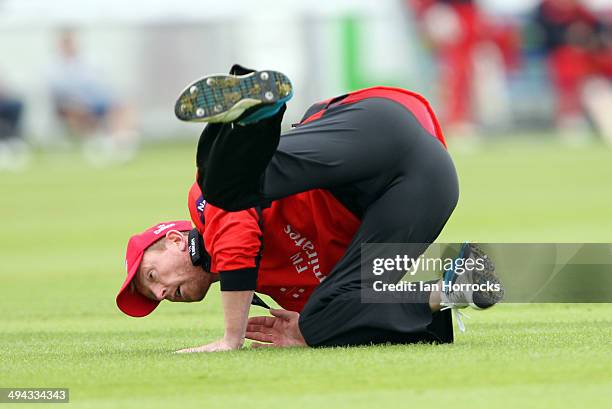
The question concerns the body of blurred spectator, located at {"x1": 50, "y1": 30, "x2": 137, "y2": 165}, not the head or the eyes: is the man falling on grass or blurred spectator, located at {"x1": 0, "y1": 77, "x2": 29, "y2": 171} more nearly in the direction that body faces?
the man falling on grass

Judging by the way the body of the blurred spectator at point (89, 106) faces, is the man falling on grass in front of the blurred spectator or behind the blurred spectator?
in front

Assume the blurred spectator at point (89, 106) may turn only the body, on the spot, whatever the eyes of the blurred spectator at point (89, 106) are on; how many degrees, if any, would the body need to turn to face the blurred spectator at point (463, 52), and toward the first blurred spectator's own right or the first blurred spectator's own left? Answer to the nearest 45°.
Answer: approximately 45° to the first blurred spectator's own left

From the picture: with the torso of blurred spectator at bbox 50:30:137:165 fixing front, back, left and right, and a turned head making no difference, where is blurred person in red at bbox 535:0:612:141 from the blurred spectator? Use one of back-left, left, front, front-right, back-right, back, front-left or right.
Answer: front-left

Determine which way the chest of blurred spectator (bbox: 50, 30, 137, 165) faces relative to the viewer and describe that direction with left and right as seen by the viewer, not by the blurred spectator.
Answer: facing the viewer and to the right of the viewer
